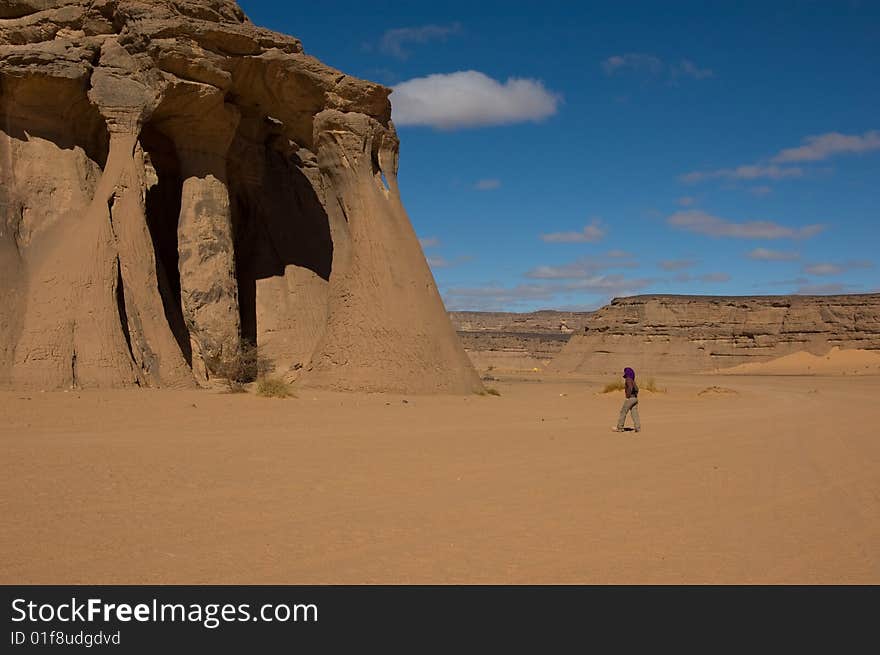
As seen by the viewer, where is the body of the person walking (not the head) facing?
to the viewer's left

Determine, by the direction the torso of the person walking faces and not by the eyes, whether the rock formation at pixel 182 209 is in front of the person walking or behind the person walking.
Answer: in front

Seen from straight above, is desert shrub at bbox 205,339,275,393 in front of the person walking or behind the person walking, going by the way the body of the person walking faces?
in front
